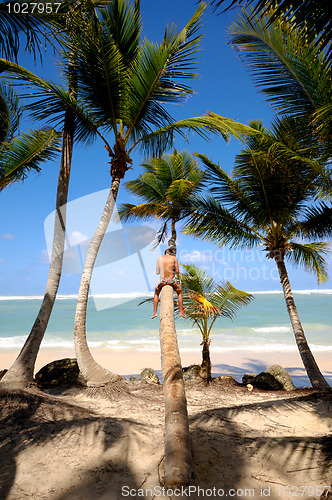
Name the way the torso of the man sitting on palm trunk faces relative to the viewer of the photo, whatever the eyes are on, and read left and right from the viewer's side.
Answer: facing away from the viewer

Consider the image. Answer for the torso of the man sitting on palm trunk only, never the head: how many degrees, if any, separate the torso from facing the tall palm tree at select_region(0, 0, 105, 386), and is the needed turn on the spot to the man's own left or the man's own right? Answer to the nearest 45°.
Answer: approximately 90° to the man's own left

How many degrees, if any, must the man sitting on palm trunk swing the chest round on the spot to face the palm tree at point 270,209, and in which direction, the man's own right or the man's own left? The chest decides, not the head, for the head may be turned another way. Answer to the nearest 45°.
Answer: approximately 45° to the man's own right
